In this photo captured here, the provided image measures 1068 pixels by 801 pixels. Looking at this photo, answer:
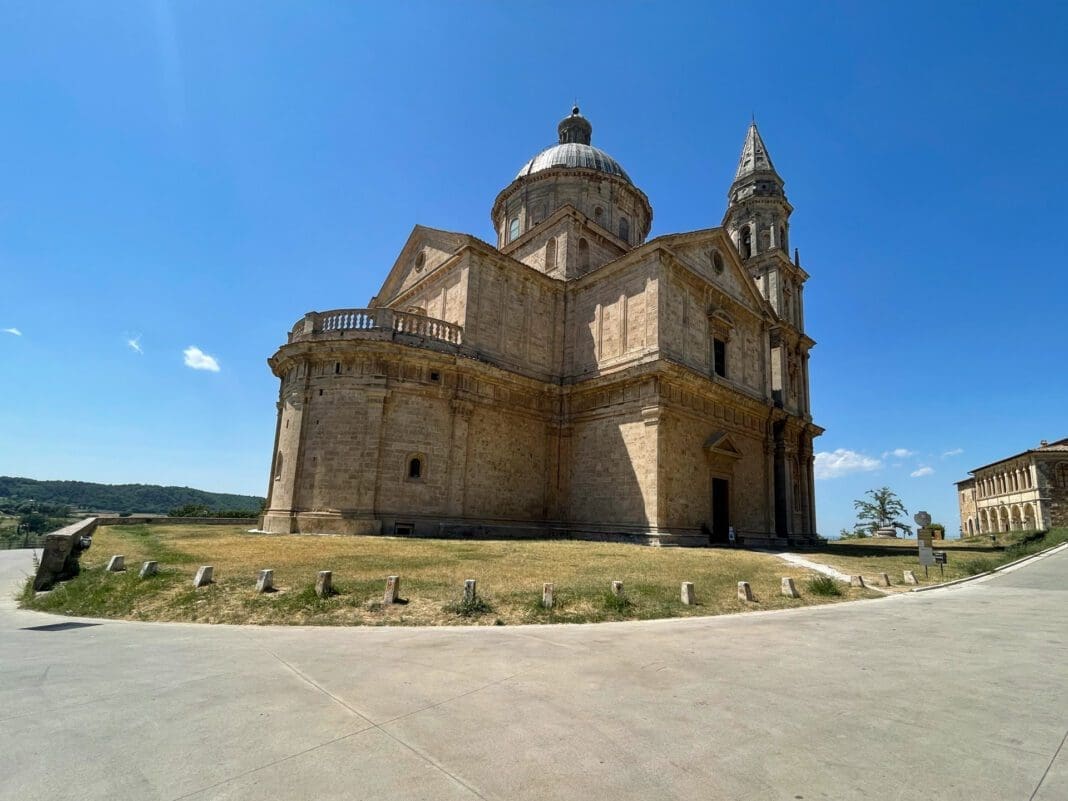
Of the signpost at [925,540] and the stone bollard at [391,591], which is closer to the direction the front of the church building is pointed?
the signpost

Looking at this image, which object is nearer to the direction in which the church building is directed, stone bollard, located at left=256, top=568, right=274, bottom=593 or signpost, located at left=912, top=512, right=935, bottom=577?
the signpost
